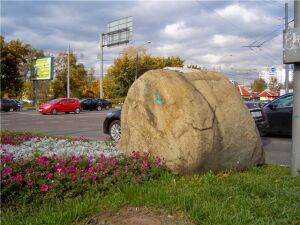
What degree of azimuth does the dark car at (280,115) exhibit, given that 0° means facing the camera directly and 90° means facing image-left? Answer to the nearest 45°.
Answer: approximately 90°

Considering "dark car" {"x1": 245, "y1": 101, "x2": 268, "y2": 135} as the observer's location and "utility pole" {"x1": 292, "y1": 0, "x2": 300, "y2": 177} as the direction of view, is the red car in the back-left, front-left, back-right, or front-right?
back-right

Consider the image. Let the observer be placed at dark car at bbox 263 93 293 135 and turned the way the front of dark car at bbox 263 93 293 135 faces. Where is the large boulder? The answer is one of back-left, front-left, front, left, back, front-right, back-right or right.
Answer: left

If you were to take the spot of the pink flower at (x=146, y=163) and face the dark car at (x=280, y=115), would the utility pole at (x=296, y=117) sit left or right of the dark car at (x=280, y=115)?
right
